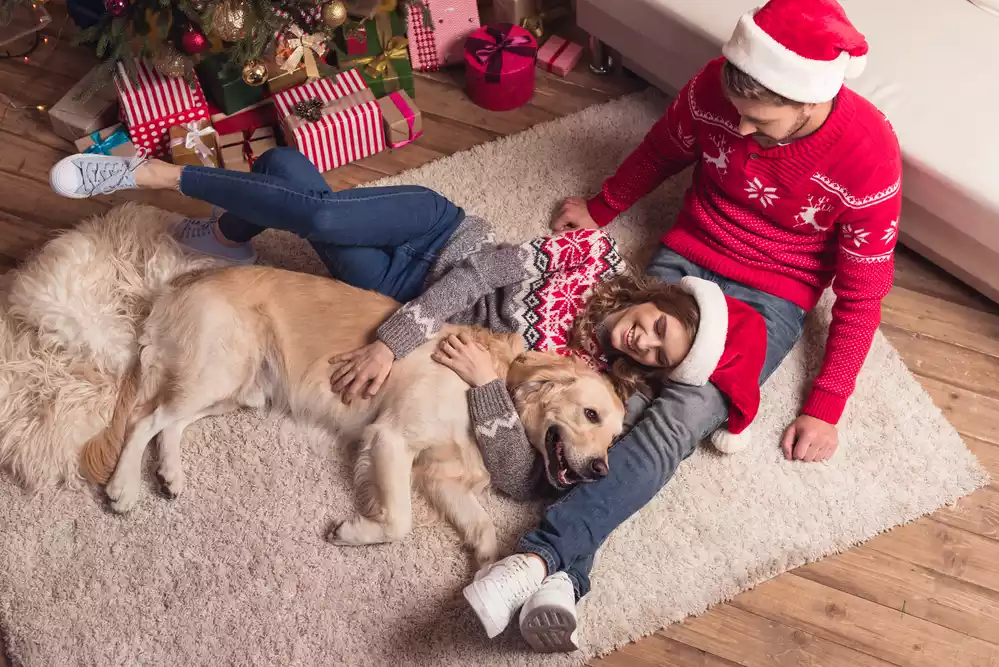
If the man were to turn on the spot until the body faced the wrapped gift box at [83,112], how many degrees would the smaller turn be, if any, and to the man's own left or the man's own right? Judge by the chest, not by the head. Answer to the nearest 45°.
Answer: approximately 45° to the man's own right

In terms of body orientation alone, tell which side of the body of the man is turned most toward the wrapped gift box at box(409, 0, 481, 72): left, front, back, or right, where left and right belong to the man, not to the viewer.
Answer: right

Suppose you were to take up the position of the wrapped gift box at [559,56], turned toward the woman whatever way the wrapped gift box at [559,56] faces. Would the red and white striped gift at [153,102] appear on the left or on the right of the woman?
right

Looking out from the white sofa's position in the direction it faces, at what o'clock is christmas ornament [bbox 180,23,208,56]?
The christmas ornament is roughly at 1 o'clock from the white sofa.

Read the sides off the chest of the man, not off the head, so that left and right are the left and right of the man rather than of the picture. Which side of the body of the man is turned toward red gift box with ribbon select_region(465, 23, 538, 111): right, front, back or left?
right

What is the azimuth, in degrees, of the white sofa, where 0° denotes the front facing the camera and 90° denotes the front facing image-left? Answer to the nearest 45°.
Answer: approximately 45°

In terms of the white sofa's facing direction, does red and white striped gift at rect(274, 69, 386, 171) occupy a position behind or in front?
in front

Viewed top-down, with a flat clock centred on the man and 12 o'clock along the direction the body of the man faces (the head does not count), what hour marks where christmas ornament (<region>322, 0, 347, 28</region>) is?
The christmas ornament is roughly at 2 o'clock from the man.

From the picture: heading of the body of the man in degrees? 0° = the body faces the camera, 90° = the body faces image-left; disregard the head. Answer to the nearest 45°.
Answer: approximately 45°

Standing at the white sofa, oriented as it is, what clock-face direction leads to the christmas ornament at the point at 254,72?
The christmas ornament is roughly at 1 o'clock from the white sofa.

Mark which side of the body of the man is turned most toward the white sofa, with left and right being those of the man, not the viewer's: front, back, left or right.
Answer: back

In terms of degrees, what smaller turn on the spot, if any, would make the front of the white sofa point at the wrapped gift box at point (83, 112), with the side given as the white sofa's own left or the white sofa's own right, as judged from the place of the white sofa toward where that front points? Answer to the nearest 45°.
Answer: approximately 45° to the white sofa's own right

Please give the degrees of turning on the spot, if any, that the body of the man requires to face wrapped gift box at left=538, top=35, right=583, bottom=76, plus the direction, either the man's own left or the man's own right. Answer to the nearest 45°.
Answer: approximately 90° to the man's own right

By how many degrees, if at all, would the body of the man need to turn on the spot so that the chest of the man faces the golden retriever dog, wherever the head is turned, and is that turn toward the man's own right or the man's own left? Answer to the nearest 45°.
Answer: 0° — they already face it
